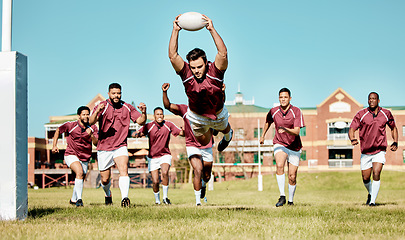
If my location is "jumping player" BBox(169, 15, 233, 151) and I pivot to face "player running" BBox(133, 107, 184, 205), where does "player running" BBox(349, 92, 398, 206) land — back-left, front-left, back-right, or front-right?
front-right

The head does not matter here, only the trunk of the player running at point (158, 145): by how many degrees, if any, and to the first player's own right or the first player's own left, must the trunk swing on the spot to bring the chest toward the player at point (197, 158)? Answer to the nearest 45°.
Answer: approximately 45° to the first player's own left

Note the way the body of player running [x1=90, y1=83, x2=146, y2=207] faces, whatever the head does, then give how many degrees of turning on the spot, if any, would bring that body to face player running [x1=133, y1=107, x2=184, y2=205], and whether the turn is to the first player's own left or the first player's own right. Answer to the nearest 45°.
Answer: approximately 135° to the first player's own left

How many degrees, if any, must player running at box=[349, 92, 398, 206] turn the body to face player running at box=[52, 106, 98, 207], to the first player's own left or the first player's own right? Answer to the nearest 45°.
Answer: approximately 90° to the first player's own right

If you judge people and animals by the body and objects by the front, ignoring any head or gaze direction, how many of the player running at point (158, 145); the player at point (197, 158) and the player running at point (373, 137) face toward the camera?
3

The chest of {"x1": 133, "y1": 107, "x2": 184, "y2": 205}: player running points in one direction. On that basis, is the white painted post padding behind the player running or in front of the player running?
in front

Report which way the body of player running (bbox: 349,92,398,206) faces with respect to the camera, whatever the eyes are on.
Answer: toward the camera

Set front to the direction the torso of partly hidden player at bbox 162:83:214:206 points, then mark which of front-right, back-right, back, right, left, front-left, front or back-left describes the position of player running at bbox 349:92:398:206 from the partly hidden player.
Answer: left

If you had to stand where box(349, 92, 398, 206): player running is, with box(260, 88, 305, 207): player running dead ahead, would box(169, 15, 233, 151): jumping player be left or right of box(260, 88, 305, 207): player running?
left

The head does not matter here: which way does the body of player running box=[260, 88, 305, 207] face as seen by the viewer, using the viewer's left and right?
facing the viewer

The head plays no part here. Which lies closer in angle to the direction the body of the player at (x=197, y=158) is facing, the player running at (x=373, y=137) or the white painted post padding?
the white painted post padding

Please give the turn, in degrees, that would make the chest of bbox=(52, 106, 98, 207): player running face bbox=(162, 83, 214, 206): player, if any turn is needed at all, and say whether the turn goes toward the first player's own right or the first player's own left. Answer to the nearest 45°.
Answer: approximately 45° to the first player's own left

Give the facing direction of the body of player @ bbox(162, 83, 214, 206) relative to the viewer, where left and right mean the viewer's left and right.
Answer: facing the viewer

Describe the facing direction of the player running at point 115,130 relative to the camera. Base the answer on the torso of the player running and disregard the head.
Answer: toward the camera

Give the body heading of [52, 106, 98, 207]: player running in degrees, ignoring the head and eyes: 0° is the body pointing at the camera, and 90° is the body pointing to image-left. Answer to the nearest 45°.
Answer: approximately 315°
